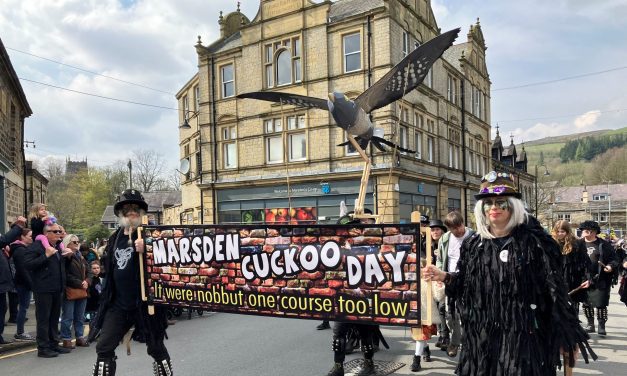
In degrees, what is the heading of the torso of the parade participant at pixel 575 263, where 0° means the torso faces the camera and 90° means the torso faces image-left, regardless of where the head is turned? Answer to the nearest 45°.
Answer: approximately 45°

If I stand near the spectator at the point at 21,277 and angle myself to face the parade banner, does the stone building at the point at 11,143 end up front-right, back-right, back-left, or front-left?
back-left

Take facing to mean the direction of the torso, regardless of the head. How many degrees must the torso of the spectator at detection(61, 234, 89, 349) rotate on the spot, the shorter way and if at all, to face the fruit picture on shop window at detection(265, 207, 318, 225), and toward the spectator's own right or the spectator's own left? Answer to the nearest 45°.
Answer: approximately 90° to the spectator's own left

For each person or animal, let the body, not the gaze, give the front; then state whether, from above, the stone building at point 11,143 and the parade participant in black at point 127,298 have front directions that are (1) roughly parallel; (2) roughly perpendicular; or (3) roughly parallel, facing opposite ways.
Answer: roughly perpendicular

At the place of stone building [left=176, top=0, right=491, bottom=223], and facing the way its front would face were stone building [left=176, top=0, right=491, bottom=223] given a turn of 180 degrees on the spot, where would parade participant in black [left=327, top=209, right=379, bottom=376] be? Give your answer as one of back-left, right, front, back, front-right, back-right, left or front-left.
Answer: back-right

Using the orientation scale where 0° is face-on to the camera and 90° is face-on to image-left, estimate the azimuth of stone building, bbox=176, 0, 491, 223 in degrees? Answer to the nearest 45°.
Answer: approximately 45°

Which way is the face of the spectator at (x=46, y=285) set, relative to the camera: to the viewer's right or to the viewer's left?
to the viewer's right

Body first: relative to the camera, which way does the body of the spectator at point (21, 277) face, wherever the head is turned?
to the viewer's right

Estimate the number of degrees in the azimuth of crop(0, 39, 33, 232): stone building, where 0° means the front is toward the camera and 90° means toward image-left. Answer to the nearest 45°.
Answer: approximately 270°

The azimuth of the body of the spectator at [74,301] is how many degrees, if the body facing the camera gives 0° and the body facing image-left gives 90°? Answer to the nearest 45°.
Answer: approximately 315°
